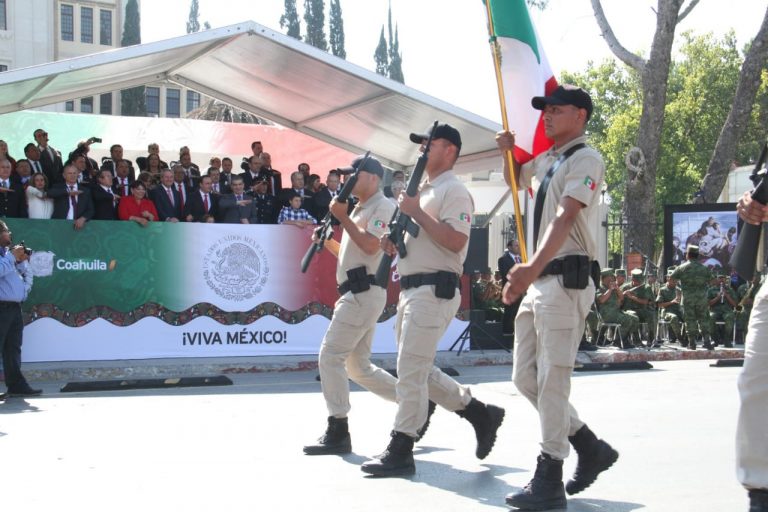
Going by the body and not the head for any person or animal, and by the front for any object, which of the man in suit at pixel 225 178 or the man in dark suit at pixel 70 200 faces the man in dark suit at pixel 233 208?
the man in suit

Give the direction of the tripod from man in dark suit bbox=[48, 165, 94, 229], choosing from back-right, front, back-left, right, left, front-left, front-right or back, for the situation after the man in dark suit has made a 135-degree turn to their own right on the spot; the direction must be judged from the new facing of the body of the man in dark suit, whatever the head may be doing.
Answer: back-right

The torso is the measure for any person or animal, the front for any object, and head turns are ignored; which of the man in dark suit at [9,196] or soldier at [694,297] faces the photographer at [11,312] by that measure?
the man in dark suit

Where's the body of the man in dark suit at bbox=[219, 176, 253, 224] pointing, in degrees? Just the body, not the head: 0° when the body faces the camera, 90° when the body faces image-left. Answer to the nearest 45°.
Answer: approximately 0°

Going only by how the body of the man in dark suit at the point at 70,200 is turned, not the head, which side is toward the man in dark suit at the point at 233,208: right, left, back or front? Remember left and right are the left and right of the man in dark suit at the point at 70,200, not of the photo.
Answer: left

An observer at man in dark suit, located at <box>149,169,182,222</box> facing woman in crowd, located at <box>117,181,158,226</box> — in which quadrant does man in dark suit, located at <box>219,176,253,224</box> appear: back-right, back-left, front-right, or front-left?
back-left
